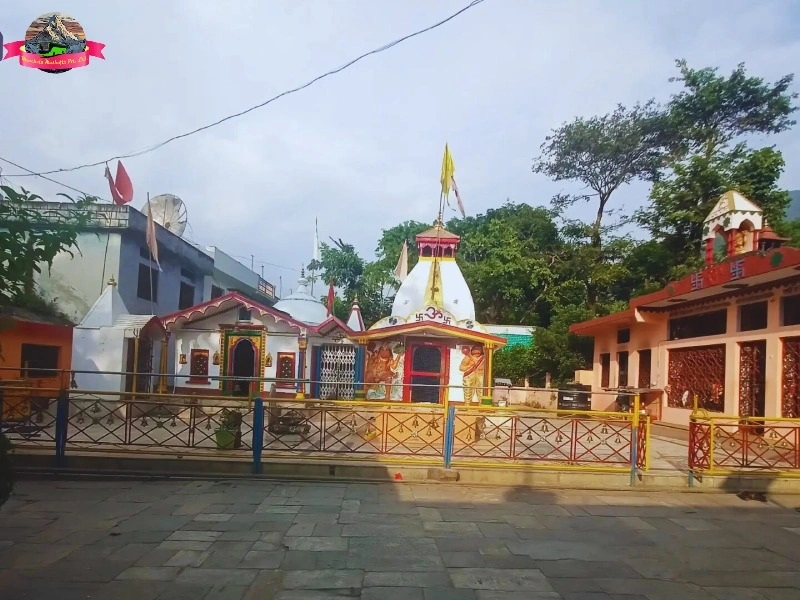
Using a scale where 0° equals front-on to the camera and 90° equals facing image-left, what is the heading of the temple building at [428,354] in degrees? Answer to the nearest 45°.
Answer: approximately 0°

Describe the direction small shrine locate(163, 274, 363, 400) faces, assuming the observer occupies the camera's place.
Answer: facing the viewer

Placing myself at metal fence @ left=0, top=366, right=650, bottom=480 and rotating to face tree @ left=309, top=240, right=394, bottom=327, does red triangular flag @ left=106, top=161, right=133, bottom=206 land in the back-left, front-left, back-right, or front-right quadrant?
front-left

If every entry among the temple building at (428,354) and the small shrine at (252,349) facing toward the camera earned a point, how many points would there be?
2

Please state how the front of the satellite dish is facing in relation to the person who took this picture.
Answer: facing the viewer and to the left of the viewer

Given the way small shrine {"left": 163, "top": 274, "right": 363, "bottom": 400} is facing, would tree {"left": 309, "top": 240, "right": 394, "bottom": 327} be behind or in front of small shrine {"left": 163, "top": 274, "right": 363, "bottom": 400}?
behind

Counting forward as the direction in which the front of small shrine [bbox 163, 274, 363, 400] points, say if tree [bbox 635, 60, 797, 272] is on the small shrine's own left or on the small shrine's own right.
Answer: on the small shrine's own left

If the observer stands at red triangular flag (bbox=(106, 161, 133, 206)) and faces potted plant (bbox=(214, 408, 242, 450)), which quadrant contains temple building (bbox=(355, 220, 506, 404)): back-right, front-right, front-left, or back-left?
front-left

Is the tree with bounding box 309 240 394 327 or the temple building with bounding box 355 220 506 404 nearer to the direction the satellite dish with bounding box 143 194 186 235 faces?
the temple building

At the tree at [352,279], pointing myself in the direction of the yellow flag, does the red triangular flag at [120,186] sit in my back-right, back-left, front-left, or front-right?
front-right

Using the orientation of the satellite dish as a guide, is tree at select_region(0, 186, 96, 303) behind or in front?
in front
